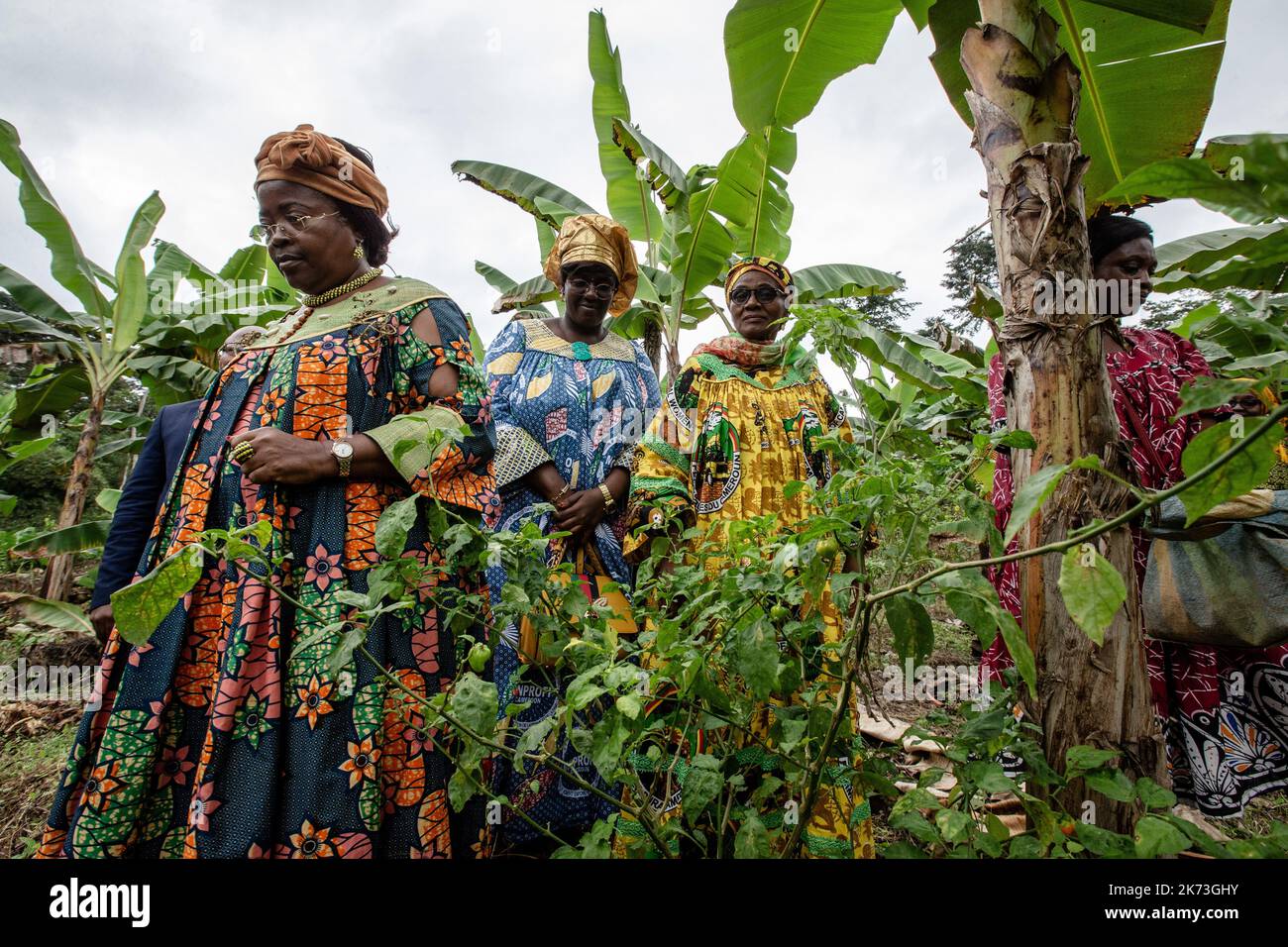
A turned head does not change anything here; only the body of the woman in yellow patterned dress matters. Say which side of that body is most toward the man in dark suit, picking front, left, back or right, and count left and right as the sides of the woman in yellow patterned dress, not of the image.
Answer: right

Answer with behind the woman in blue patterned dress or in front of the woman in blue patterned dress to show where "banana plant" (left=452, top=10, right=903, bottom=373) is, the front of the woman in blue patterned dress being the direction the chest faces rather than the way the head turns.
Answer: behind

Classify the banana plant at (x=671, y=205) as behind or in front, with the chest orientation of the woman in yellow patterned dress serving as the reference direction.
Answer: behind

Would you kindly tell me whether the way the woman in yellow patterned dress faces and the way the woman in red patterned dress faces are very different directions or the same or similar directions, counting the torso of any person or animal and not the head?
same or similar directions

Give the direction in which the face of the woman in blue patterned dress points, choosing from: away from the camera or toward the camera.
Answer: toward the camera

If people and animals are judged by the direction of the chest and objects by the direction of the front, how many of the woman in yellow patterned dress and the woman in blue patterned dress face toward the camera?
2

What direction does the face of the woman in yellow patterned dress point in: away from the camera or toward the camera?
toward the camera

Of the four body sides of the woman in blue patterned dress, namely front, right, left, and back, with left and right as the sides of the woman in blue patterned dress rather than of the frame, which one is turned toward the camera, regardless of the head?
front

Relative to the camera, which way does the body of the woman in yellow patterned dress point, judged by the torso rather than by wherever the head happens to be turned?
toward the camera

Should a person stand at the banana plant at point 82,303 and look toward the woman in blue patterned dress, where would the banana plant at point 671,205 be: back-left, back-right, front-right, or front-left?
front-left
